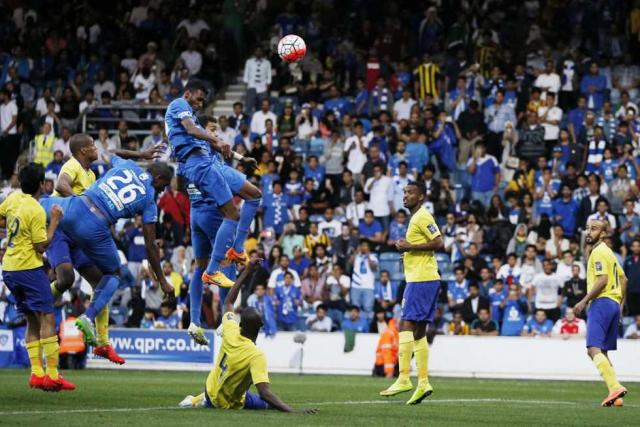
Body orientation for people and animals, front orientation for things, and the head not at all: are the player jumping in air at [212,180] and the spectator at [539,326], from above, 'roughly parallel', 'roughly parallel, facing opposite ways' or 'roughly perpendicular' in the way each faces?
roughly perpendicular

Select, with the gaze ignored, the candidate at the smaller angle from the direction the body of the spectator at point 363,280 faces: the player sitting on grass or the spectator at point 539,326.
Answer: the player sitting on grass

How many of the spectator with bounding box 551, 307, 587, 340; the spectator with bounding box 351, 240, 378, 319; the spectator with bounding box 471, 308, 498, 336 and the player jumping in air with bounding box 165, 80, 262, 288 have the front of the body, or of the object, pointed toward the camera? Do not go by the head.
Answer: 3

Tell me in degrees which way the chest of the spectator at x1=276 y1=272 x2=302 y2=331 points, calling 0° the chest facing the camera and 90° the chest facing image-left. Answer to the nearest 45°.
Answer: approximately 0°
